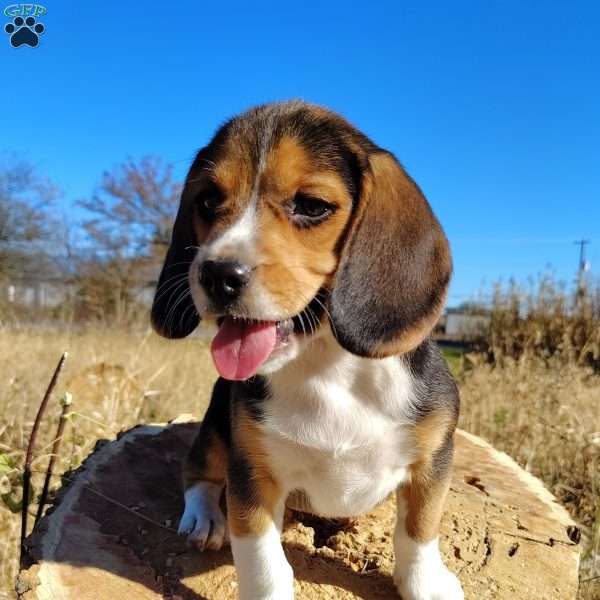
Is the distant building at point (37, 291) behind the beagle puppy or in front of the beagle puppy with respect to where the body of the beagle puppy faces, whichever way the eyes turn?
behind

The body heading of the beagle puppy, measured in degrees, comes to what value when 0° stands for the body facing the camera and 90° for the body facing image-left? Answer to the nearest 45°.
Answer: approximately 0°

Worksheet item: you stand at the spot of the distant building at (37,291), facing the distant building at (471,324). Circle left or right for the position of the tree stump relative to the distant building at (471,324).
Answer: right
